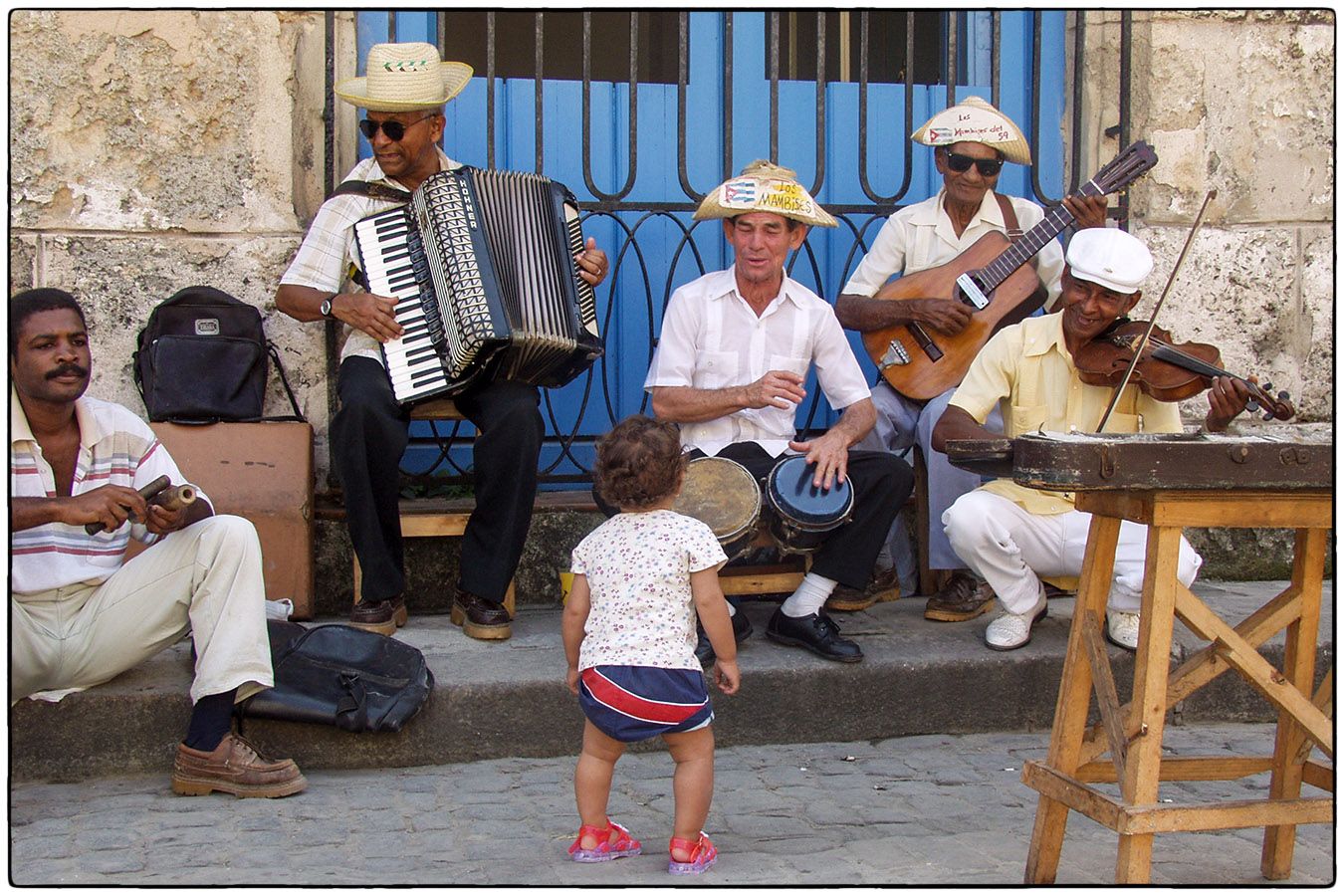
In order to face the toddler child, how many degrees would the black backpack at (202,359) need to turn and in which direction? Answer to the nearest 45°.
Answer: approximately 45° to its left

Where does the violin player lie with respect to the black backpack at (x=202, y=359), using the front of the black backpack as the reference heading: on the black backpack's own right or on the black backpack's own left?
on the black backpack's own left

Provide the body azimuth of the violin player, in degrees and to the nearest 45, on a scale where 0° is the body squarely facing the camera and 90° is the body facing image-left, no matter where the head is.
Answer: approximately 0°

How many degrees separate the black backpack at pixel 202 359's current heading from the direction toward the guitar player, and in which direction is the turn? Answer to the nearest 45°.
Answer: approximately 90° to its left

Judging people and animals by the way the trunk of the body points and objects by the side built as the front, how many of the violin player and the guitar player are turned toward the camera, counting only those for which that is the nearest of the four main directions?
2

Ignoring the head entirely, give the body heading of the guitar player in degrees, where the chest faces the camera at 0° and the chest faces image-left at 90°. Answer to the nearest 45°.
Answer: approximately 0°
